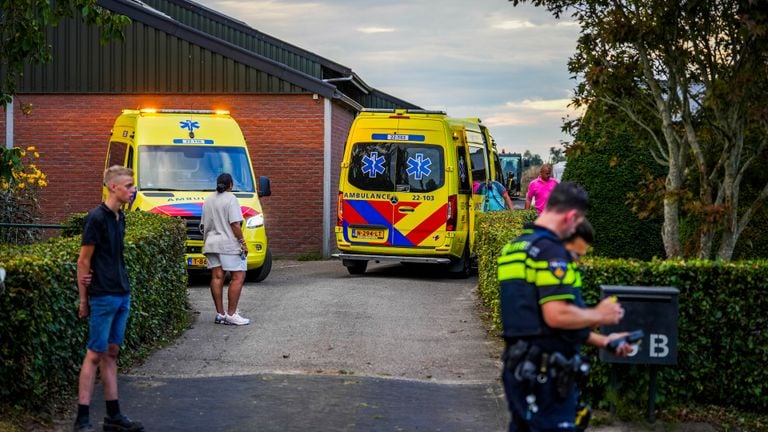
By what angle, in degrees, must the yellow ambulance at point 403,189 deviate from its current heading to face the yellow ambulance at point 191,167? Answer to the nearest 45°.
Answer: approximately 90° to its left

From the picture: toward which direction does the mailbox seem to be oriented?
toward the camera

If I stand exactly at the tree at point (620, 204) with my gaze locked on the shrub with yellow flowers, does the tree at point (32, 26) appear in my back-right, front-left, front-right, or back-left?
front-left

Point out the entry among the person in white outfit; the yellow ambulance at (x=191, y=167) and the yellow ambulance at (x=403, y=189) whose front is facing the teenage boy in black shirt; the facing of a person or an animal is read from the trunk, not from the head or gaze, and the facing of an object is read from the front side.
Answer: the yellow ambulance at (x=191, y=167)

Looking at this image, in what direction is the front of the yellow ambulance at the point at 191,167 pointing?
toward the camera

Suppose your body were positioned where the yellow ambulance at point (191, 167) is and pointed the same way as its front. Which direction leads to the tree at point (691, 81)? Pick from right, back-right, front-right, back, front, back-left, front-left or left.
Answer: front-left

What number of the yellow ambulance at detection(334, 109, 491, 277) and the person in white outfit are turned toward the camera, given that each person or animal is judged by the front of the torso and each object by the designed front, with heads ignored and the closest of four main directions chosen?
0

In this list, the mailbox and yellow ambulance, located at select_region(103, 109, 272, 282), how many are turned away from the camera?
0

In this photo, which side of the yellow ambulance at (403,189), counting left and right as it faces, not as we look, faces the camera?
back

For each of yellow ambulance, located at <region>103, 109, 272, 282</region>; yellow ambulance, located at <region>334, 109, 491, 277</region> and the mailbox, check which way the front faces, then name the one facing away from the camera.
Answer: yellow ambulance, located at <region>334, 109, 491, 277</region>

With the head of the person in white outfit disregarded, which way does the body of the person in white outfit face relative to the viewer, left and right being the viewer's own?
facing away from the viewer and to the right of the viewer

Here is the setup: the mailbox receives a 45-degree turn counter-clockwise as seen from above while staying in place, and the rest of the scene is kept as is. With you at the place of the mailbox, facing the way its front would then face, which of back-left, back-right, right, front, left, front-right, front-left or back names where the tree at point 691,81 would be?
back-left

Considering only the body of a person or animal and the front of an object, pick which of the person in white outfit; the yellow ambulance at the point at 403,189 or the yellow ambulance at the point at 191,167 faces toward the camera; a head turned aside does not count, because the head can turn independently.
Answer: the yellow ambulance at the point at 191,167

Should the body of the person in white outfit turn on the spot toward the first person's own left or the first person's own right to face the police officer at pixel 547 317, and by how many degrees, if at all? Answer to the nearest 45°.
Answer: approximately 135° to the first person's own right

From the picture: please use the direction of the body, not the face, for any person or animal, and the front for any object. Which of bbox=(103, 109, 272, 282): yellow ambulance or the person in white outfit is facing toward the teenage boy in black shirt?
the yellow ambulance

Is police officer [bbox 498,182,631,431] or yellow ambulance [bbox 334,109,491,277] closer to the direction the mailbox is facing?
the police officer

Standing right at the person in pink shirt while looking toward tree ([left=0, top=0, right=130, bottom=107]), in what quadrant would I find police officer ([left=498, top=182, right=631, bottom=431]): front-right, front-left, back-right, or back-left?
front-left
